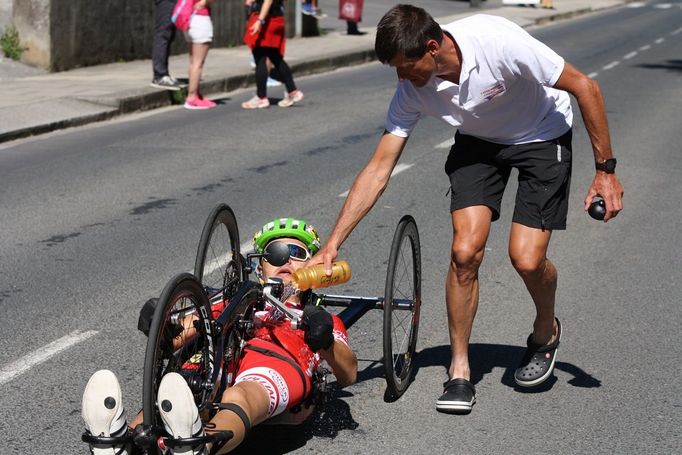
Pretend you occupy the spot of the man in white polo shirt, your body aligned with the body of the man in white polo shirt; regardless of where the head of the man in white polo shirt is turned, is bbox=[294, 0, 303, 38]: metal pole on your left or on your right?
on your right

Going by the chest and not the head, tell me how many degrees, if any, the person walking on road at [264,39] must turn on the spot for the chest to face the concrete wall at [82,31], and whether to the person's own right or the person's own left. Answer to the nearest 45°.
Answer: approximately 45° to the person's own right

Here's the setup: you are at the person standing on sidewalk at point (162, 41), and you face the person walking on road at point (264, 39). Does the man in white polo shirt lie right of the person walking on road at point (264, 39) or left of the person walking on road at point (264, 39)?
right

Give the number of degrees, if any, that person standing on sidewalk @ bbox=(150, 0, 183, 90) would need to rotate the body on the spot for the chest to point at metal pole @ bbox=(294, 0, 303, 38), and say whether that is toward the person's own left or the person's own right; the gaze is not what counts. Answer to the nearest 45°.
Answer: approximately 90° to the person's own left

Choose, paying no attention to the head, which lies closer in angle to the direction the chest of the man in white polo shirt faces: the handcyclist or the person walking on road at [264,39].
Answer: the handcyclist

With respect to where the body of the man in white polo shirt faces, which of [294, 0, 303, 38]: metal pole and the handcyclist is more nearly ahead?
the handcyclist

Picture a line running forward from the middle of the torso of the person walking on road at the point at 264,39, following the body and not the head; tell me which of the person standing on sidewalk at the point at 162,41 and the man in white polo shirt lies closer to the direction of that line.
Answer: the person standing on sidewalk

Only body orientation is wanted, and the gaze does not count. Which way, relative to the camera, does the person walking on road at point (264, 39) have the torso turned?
to the viewer's left

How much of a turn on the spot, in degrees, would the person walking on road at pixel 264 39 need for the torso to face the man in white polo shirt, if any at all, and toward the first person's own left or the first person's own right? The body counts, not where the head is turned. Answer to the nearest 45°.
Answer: approximately 90° to the first person's own left
